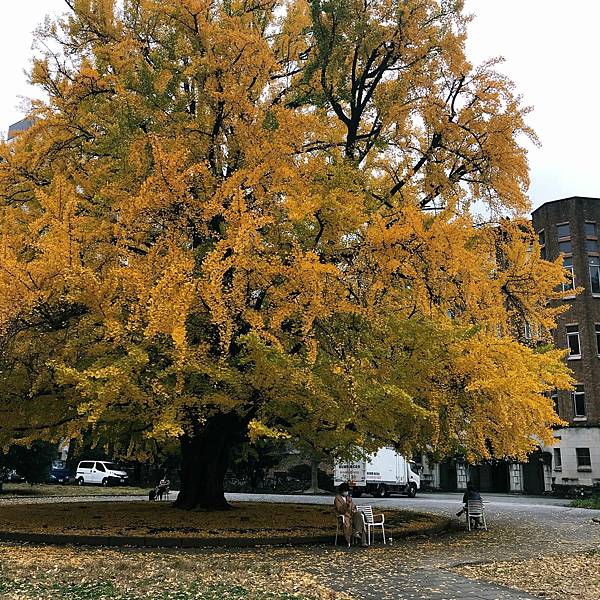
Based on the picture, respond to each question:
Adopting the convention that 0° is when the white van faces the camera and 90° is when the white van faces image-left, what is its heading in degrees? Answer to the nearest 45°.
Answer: approximately 315°

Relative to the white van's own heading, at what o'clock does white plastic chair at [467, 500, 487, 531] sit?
The white plastic chair is roughly at 1 o'clock from the white van.

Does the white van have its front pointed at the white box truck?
yes

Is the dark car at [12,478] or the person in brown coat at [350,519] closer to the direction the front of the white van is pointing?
the person in brown coat
